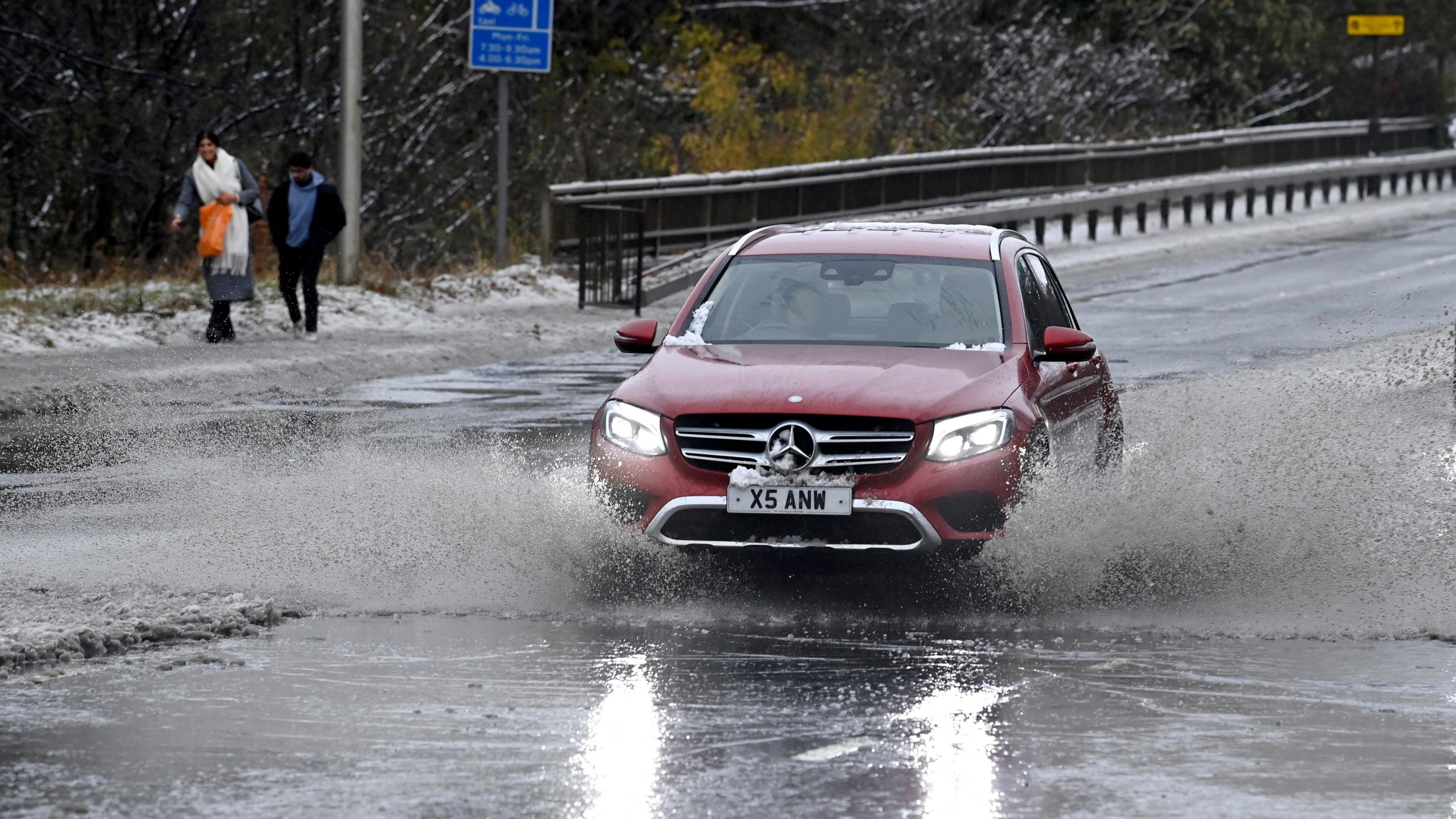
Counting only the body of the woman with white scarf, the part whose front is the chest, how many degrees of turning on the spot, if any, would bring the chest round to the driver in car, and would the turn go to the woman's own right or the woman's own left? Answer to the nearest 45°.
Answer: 0° — they already face them

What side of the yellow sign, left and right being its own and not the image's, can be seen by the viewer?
front

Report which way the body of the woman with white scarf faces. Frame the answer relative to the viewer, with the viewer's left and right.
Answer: facing the viewer

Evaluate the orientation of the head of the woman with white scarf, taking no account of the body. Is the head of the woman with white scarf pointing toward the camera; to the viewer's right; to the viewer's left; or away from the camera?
toward the camera

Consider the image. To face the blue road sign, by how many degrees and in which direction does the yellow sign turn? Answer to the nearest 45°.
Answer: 0° — it already faces it

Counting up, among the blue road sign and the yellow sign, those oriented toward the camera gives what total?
2

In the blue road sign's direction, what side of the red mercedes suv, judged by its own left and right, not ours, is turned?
back

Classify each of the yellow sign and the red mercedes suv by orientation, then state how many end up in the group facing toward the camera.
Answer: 2

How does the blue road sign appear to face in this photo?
toward the camera

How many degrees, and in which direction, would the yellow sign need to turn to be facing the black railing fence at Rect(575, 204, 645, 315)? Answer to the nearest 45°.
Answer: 0° — it already faces it

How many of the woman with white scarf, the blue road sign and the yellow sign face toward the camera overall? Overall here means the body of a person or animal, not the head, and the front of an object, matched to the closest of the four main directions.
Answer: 3

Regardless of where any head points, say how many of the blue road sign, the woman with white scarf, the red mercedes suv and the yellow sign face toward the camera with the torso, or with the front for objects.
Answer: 4

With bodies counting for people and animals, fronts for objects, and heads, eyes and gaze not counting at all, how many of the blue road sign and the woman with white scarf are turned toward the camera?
2

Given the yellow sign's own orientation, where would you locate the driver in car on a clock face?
The driver in car is roughly at 12 o'clock from the yellow sign.

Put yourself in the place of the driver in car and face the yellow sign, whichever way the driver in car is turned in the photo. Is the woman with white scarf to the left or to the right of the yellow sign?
left

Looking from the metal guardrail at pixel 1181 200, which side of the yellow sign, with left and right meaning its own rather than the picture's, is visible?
front

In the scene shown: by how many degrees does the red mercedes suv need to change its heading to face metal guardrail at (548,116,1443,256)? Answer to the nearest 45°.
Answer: approximately 180°
